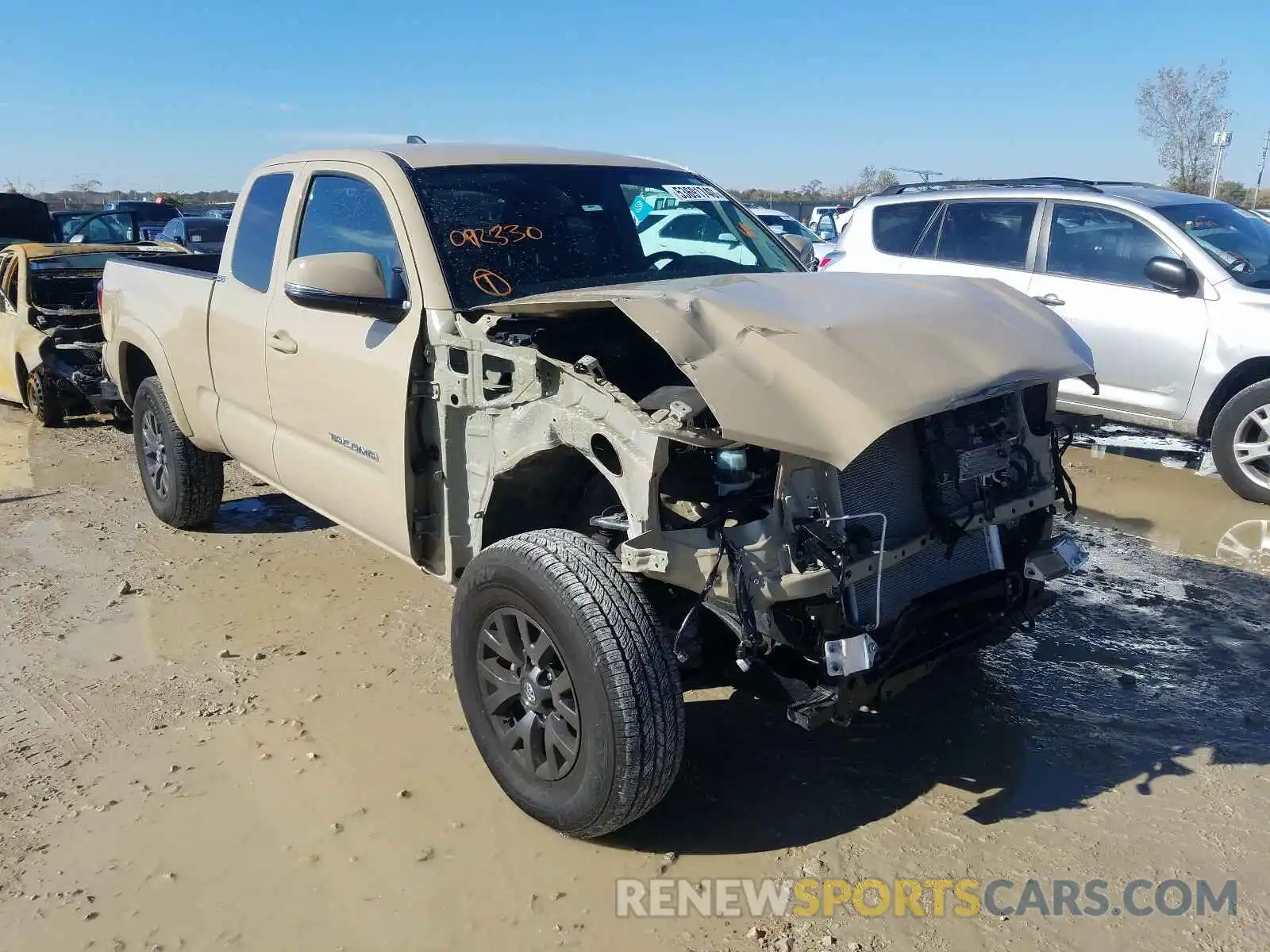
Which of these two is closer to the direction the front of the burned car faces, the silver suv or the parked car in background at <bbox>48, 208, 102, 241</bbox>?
the silver suv

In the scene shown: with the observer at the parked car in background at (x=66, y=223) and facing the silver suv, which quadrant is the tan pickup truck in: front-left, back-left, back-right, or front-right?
front-right

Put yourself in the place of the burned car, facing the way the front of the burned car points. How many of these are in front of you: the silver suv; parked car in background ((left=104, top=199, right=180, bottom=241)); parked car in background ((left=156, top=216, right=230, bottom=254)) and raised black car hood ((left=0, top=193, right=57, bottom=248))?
1

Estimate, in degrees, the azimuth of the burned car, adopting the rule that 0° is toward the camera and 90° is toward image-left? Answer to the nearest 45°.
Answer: approximately 315°

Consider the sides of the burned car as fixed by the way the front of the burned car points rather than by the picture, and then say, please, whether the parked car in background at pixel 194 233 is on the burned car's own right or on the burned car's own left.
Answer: on the burned car's own left

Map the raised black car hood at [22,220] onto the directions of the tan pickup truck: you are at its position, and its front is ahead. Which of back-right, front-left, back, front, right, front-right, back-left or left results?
back

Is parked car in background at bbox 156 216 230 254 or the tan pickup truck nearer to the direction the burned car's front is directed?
the tan pickup truck

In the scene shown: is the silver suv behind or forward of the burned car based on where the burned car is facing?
forward

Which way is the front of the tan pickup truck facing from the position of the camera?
facing the viewer and to the right of the viewer

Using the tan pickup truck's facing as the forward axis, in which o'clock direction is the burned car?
The burned car is roughly at 6 o'clock from the tan pickup truck.

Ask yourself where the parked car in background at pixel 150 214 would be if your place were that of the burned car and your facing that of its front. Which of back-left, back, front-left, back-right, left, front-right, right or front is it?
back-left

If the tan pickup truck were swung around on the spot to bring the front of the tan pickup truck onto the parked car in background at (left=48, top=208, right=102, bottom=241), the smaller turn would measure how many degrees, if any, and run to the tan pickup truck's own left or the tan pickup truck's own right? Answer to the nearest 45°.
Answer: approximately 180°

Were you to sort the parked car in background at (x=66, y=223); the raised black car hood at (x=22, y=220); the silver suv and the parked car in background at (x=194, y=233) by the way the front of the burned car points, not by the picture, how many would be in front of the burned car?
1

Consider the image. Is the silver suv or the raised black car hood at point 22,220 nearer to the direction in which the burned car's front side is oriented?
the silver suv

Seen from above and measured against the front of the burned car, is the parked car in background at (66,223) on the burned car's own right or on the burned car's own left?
on the burned car's own left

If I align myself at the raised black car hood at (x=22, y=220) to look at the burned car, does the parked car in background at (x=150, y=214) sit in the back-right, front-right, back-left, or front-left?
back-left

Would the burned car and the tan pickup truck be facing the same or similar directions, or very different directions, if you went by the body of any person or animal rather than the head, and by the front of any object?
same or similar directions

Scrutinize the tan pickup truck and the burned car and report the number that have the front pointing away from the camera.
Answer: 0
